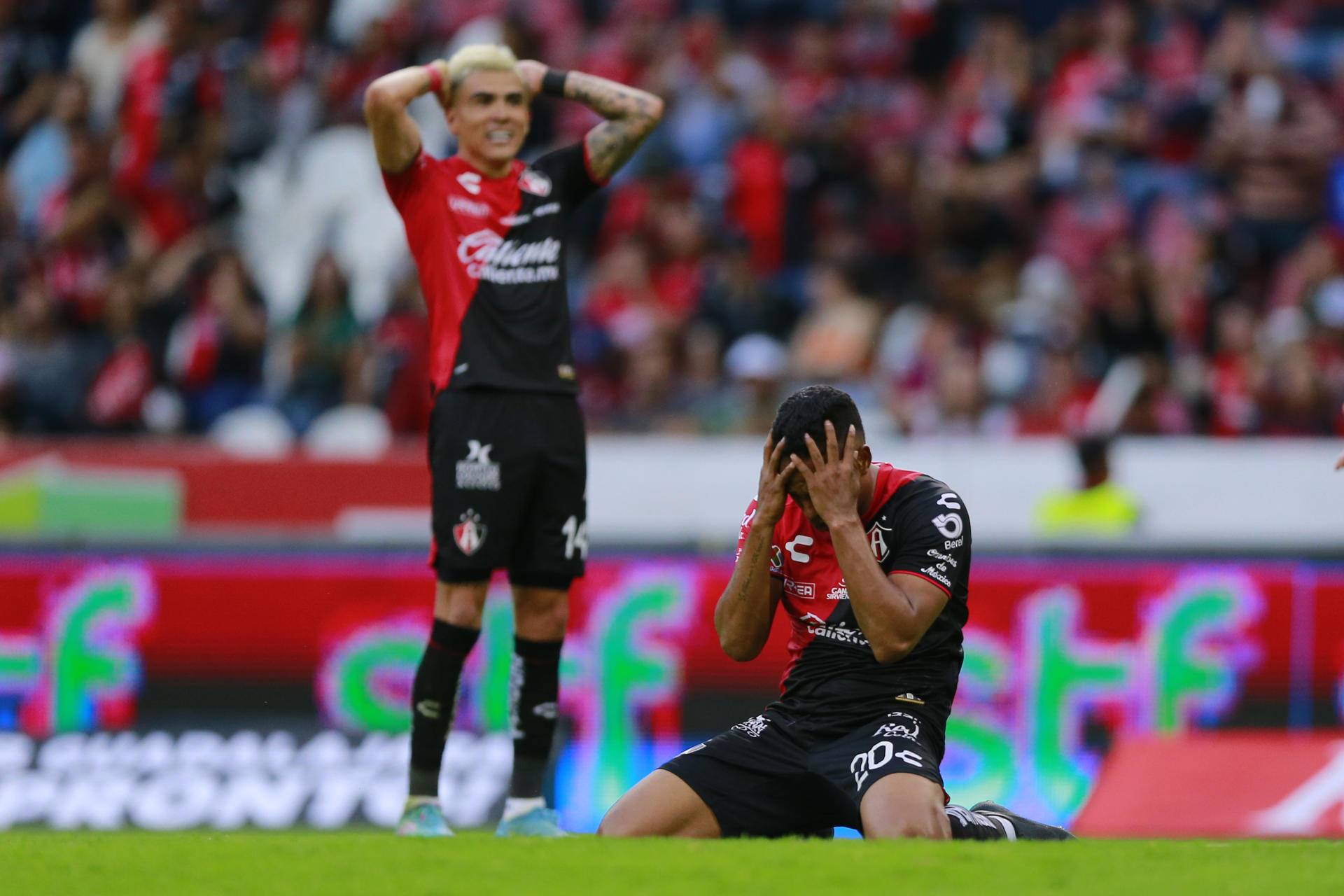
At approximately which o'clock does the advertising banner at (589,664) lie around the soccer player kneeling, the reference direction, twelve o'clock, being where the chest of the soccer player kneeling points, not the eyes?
The advertising banner is roughly at 4 o'clock from the soccer player kneeling.

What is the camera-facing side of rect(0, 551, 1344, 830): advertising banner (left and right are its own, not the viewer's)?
front

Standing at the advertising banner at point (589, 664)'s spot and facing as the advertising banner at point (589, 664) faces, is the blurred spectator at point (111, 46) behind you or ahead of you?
behind

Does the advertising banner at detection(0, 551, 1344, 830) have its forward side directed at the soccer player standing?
yes

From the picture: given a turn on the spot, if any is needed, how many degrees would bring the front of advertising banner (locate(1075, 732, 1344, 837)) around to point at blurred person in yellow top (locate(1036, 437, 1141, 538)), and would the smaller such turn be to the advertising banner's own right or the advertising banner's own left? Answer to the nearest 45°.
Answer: approximately 135° to the advertising banner's own right

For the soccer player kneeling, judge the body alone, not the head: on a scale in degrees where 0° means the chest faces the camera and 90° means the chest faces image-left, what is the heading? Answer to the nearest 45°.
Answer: approximately 45°

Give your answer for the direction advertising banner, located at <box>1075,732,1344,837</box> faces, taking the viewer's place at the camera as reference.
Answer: facing the viewer

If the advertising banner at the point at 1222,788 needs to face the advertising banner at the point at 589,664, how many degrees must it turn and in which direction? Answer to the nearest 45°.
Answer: approximately 90° to its right

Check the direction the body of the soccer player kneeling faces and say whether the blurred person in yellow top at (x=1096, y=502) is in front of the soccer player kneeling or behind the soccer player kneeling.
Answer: behind

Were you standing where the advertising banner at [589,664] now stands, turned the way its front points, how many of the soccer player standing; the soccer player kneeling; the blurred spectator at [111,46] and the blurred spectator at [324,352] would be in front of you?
2

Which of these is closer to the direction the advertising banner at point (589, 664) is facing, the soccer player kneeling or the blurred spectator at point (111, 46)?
the soccer player kneeling

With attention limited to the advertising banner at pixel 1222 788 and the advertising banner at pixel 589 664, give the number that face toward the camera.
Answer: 2
